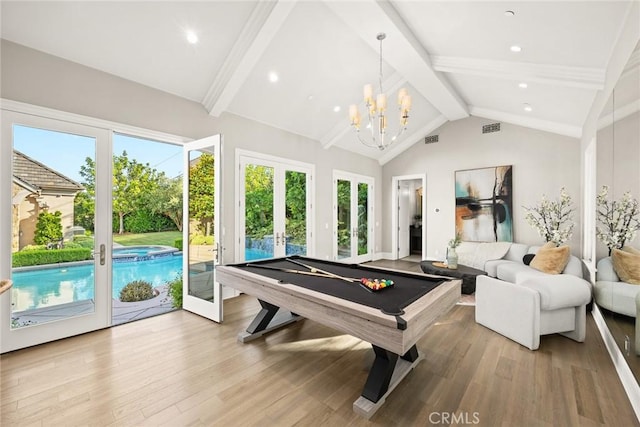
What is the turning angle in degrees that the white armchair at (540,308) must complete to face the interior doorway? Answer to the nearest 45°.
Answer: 0° — it already faces it

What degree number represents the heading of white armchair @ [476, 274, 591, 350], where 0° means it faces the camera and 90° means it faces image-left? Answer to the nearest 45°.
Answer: approximately 135°

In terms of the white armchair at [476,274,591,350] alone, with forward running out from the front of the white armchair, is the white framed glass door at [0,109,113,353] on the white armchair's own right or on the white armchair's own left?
on the white armchair's own left

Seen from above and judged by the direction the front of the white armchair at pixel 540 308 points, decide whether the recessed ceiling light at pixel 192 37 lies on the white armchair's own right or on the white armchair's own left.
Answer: on the white armchair's own left

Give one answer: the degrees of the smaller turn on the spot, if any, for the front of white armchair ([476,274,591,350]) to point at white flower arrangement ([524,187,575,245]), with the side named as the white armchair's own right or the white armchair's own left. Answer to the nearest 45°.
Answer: approximately 45° to the white armchair's own right
